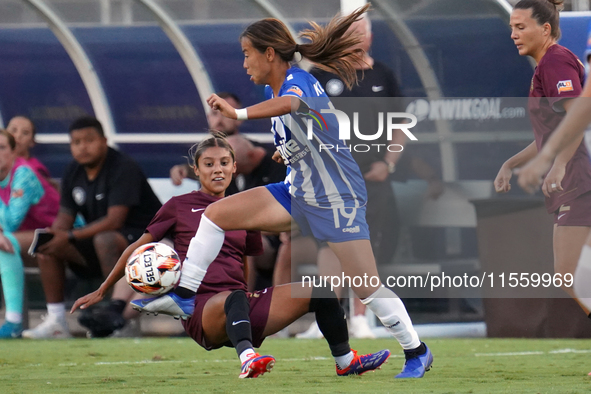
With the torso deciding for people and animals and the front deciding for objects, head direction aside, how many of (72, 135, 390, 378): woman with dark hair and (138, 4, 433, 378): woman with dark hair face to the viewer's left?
1

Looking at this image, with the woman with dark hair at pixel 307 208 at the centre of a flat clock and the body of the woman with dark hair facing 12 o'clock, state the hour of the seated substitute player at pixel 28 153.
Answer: The seated substitute player is roughly at 2 o'clock from the woman with dark hair.

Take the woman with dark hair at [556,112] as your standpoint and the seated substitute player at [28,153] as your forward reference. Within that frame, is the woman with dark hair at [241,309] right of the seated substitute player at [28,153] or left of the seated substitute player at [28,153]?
left

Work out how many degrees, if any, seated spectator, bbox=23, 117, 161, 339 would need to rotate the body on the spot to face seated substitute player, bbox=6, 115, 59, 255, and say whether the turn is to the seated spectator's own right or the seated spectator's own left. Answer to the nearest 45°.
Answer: approximately 90° to the seated spectator's own right

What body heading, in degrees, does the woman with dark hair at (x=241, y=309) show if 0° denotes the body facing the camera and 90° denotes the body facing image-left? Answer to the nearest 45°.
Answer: approximately 315°

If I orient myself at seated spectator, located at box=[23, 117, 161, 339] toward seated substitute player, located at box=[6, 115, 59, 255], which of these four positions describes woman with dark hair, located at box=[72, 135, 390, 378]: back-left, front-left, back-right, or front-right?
back-left

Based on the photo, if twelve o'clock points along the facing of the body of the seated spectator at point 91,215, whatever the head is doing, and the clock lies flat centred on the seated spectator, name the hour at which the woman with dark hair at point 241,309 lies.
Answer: The woman with dark hair is roughly at 10 o'clock from the seated spectator.

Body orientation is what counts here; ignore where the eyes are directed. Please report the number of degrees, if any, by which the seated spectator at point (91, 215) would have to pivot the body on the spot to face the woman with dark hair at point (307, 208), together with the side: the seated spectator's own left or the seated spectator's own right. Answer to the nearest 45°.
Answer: approximately 45° to the seated spectator's own left

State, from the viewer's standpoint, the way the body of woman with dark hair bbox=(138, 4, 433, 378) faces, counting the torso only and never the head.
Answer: to the viewer's left

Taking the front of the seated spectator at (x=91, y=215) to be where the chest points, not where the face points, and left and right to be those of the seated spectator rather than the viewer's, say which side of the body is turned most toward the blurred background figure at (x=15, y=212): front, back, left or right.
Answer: right

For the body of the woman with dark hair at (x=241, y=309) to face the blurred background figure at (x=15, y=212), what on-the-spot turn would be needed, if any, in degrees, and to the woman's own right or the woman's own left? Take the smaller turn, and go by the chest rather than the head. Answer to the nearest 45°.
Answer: approximately 180°
